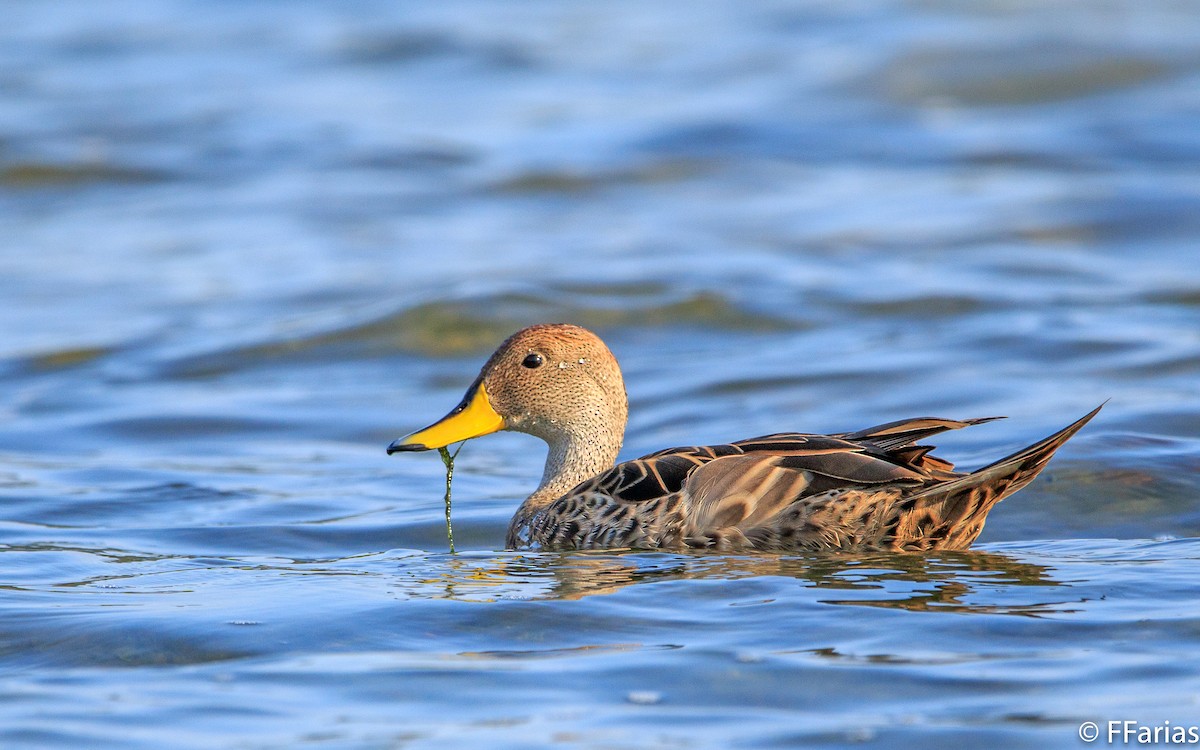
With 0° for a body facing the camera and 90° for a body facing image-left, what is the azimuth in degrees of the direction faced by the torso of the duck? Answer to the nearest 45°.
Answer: approximately 90°
